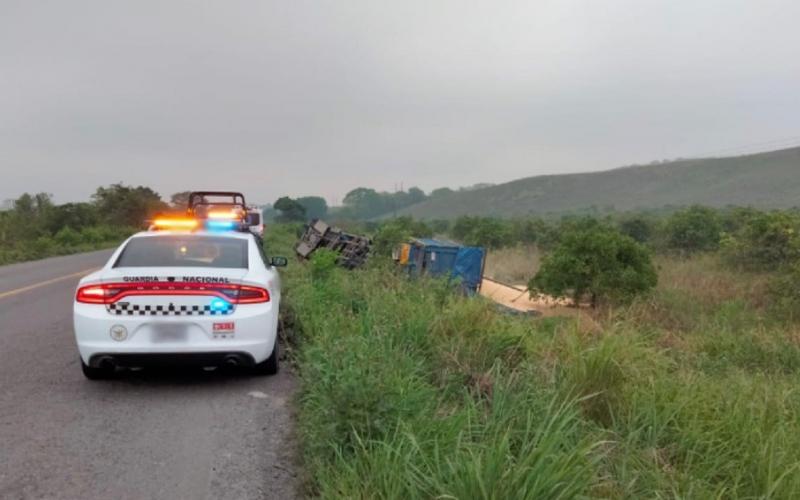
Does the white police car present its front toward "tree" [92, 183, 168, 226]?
yes

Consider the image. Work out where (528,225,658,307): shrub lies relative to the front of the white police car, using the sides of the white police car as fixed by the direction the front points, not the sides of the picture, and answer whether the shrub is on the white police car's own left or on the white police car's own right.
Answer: on the white police car's own right

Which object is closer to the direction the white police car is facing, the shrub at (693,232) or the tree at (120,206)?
the tree

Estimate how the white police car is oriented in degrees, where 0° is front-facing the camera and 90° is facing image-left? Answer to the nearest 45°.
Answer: approximately 180°

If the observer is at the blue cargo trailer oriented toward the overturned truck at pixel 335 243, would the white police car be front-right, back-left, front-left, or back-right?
back-left

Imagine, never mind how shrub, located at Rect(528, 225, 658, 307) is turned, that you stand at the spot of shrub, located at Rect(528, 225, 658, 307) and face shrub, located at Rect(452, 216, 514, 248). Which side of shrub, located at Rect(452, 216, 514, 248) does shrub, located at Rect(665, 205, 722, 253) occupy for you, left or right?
right

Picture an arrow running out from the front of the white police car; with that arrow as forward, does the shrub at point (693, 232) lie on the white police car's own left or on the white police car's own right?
on the white police car's own right

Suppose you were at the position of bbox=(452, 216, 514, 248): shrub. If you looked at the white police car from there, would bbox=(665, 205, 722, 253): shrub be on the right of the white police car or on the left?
left

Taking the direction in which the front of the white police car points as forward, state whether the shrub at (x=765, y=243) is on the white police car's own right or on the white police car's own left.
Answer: on the white police car's own right
